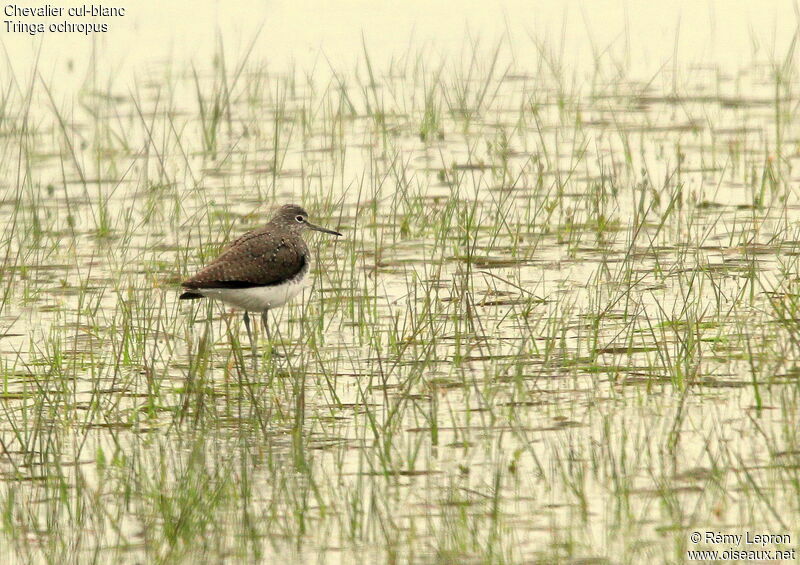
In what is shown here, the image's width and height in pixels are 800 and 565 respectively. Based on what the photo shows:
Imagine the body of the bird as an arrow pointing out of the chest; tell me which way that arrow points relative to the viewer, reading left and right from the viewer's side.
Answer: facing to the right of the viewer
